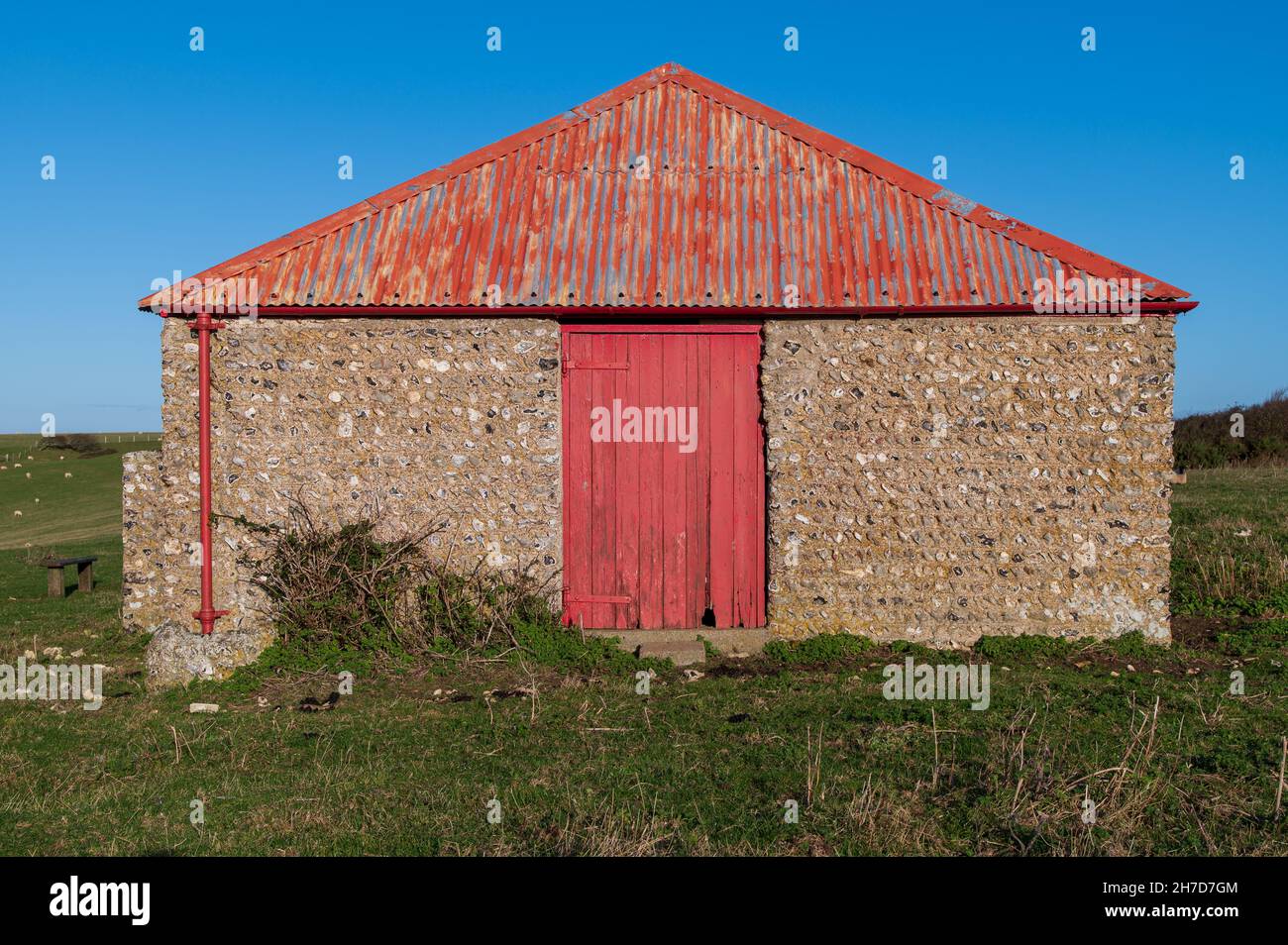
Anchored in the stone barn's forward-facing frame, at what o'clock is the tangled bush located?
The tangled bush is roughly at 1 o'clock from the stone barn.

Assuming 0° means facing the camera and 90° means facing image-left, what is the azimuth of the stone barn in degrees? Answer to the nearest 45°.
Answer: approximately 0°

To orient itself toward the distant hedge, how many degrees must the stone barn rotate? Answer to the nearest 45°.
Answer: approximately 135° to its left

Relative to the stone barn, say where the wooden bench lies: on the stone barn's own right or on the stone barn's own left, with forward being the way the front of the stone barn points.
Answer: on the stone barn's own right
